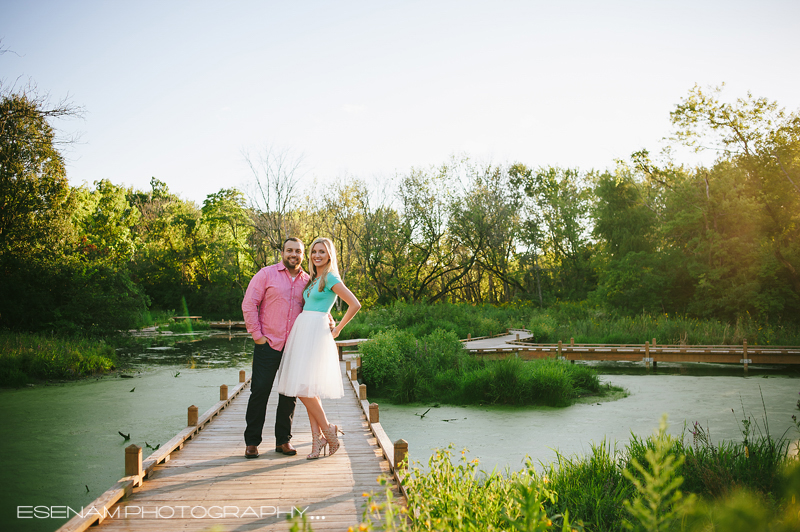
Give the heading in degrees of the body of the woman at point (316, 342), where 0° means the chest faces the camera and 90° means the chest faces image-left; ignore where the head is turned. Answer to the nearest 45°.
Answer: approximately 45°

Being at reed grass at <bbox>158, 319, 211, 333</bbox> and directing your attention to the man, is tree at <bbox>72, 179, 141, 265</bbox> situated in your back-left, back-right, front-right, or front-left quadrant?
back-right

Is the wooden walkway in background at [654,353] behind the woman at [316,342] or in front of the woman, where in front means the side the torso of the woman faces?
behind

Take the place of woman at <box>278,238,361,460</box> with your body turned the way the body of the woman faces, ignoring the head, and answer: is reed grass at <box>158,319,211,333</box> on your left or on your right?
on your right

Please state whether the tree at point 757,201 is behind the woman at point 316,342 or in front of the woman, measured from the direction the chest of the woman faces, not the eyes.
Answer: behind

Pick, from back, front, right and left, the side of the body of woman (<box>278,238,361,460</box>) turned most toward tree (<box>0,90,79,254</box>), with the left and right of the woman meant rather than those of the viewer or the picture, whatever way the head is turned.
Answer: right
